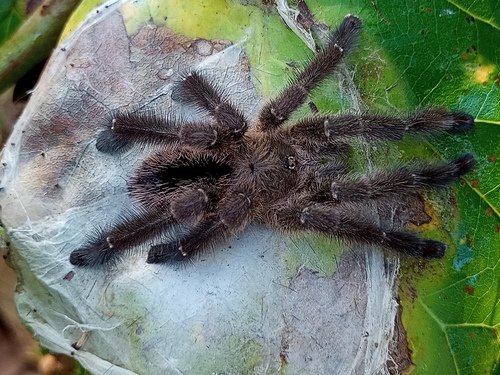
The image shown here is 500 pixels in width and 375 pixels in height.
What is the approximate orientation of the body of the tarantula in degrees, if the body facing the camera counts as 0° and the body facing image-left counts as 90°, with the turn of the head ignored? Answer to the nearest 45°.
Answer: approximately 270°
